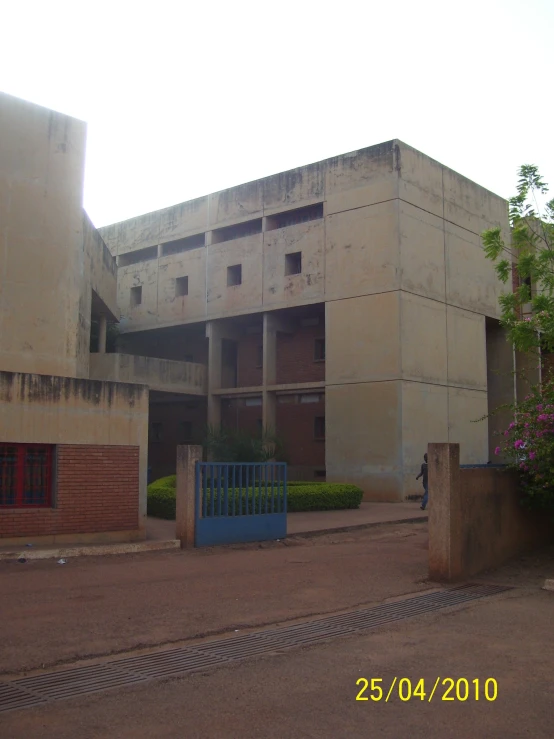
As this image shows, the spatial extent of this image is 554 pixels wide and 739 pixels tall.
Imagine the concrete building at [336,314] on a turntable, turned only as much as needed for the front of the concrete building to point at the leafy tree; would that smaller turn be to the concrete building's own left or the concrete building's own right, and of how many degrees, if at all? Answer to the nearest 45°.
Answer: approximately 45° to the concrete building's own left

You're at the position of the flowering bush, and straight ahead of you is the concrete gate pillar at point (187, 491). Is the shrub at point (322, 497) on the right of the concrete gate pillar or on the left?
right

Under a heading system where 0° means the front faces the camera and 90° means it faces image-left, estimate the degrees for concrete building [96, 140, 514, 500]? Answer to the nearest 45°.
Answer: approximately 45°

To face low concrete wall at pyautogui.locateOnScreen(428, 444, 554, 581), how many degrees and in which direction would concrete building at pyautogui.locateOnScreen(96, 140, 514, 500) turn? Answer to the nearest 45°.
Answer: approximately 45° to its left

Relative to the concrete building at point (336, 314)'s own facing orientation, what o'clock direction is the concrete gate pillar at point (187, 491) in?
The concrete gate pillar is roughly at 11 o'clock from the concrete building.

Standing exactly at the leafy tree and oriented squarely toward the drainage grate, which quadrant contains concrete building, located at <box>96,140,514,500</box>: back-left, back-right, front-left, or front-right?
back-right

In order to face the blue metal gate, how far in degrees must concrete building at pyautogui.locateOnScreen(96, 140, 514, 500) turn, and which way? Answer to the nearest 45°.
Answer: approximately 45° to its left

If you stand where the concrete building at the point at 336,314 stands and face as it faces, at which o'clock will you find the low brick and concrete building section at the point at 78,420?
The low brick and concrete building section is roughly at 11 o'clock from the concrete building.

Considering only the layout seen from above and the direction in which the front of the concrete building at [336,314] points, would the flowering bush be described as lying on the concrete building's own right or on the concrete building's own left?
on the concrete building's own left
